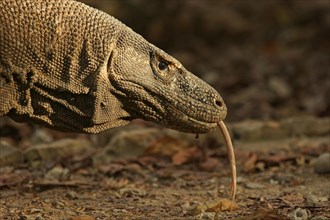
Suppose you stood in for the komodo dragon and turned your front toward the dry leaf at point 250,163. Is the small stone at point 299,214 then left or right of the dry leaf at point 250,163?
right

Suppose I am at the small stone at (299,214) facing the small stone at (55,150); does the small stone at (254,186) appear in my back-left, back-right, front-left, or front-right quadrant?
front-right

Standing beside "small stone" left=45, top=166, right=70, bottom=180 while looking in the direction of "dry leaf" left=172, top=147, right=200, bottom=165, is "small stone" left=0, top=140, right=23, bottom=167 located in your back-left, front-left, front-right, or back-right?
back-left

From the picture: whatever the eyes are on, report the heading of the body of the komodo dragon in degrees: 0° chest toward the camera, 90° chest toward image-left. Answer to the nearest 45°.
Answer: approximately 270°

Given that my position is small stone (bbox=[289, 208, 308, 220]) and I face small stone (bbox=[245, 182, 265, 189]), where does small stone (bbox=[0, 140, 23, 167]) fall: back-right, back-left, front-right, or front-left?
front-left

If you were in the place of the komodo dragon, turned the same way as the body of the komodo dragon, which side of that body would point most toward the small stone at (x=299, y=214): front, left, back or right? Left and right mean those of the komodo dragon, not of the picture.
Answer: front
